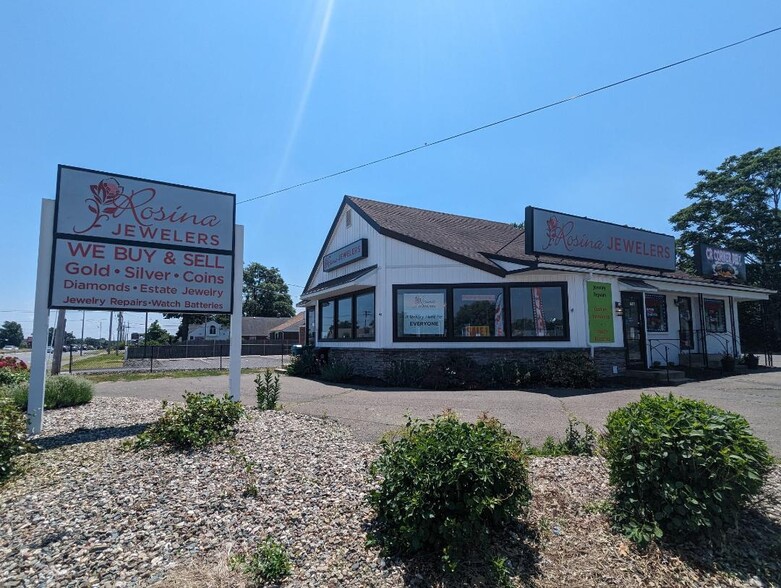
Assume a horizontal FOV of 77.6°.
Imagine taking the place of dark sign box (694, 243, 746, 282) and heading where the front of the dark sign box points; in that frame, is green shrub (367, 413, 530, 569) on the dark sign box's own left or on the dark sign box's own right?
on the dark sign box's own right

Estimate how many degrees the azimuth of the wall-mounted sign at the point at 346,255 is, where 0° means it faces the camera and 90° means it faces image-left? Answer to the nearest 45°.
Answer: approximately 45°

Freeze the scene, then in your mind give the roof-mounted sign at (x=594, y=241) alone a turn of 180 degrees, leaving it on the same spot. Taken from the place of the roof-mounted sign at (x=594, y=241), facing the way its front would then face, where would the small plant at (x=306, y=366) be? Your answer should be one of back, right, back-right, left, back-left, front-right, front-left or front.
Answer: front-left

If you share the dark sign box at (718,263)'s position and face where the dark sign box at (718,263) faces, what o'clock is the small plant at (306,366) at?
The small plant is roughly at 3 o'clock from the dark sign box.

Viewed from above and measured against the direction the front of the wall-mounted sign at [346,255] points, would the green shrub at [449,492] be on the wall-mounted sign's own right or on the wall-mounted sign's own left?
on the wall-mounted sign's own left

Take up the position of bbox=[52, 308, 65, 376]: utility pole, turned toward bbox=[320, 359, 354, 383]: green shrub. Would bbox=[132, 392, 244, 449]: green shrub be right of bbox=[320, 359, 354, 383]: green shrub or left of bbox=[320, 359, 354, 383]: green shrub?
right

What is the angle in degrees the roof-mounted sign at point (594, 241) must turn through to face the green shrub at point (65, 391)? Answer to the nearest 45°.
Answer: approximately 90° to its right

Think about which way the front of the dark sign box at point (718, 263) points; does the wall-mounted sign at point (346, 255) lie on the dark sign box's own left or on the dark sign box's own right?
on the dark sign box's own right

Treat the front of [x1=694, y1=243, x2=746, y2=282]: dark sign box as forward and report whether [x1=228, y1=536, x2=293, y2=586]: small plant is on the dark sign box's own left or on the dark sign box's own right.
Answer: on the dark sign box's own right

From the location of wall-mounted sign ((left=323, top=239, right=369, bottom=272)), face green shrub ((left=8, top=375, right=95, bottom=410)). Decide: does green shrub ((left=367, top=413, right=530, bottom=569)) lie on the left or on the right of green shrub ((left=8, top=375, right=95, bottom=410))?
left
